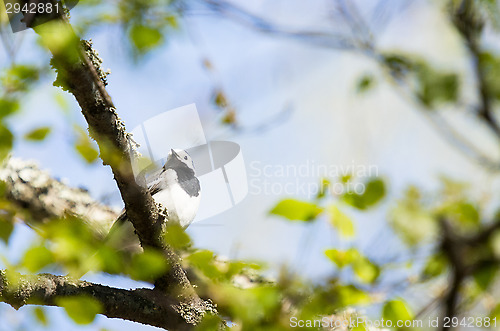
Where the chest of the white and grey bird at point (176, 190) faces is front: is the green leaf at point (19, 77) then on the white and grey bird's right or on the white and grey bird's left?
on the white and grey bird's right

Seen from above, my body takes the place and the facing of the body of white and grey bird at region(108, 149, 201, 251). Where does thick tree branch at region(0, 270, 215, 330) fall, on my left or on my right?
on my right

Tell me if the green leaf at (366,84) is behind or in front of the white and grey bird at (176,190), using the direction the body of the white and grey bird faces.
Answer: in front

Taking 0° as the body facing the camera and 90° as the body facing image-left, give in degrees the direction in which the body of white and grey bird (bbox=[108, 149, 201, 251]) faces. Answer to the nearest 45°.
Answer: approximately 315°

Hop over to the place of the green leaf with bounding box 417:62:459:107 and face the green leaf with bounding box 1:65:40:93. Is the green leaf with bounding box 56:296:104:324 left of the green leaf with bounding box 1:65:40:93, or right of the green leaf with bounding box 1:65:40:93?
left
